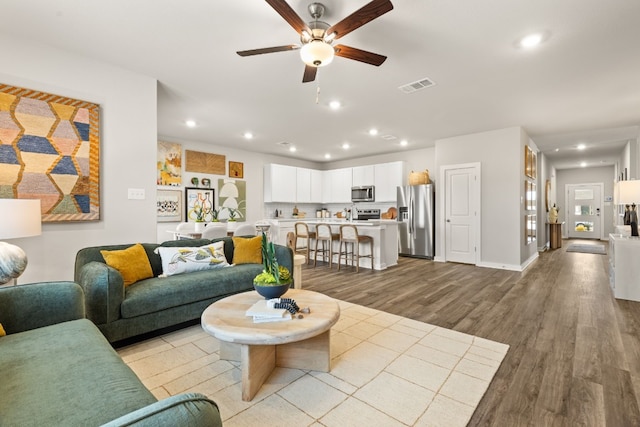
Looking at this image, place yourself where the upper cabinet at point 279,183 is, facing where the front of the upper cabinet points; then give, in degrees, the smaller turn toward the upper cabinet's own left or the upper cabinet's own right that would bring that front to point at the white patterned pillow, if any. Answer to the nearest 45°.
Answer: approximately 45° to the upper cabinet's own right

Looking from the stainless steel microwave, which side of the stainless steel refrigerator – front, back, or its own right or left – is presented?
right

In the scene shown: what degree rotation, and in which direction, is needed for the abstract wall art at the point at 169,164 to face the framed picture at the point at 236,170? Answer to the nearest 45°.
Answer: approximately 45° to its left

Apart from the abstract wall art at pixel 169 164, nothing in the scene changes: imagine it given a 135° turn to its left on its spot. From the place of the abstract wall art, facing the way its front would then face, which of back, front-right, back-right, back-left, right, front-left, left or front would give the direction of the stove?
right

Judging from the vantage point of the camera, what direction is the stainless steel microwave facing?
facing the viewer and to the left of the viewer

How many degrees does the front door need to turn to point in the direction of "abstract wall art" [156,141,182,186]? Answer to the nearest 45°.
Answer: approximately 45° to its right

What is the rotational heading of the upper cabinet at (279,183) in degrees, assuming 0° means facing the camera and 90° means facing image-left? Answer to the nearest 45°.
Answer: approximately 315°

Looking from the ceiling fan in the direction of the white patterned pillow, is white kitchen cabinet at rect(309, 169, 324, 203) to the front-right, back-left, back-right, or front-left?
front-right

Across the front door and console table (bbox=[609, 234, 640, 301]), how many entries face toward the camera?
1

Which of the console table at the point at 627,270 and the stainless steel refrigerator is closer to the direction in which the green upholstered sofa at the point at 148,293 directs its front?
the console table

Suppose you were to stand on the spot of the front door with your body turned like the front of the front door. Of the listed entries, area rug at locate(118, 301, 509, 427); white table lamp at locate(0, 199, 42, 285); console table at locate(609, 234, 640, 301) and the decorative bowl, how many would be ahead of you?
4

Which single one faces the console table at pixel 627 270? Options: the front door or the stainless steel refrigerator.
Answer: the front door

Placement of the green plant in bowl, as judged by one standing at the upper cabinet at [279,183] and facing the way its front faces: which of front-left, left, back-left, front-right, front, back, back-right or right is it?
front-right

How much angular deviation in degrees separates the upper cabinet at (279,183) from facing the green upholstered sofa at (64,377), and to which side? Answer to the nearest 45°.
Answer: approximately 45° to its right

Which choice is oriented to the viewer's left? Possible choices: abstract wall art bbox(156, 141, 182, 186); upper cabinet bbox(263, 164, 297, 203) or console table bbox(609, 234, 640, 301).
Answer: the console table

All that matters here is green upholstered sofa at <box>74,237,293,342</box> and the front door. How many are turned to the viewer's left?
0

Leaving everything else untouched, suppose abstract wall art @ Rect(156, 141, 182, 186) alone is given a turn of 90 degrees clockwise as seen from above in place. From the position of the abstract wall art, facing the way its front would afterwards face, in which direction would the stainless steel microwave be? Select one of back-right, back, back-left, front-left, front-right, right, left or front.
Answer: back-left

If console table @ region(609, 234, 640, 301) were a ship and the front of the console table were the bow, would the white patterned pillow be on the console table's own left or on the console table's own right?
on the console table's own left

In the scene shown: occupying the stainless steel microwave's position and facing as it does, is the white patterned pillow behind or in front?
in front

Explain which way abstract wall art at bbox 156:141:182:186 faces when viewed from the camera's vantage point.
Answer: facing the viewer and to the right of the viewer
